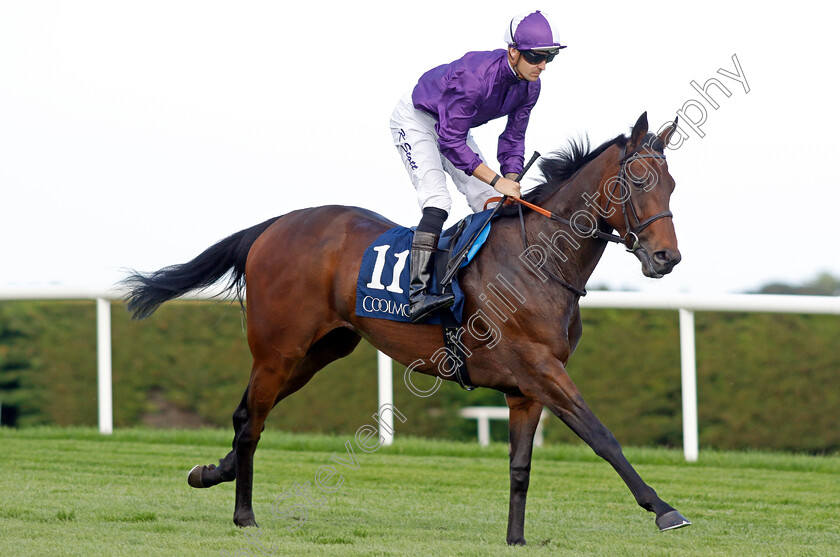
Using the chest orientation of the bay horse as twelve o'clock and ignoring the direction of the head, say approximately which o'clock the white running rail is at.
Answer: The white running rail is roughly at 10 o'clock from the bay horse.

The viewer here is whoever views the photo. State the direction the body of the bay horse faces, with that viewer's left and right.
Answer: facing to the right of the viewer
